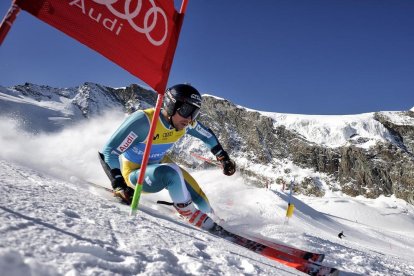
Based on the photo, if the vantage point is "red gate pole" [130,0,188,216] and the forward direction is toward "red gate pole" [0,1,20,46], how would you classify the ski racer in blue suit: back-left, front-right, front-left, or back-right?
back-right

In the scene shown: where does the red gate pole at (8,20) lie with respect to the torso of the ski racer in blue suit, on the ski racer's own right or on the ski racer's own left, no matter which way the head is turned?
on the ski racer's own right
